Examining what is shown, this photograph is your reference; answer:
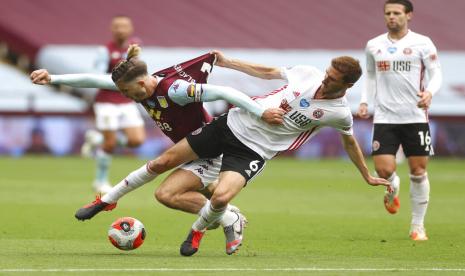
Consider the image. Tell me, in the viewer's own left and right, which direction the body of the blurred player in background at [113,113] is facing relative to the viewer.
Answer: facing the viewer and to the right of the viewer

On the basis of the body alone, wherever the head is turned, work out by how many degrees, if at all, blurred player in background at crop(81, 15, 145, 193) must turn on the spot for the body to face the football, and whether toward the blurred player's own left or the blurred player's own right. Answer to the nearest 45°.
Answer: approximately 45° to the blurred player's own right

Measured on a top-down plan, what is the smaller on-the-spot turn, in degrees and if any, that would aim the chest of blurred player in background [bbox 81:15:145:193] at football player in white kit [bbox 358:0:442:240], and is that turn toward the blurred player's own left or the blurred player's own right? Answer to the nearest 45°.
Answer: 0° — they already face them

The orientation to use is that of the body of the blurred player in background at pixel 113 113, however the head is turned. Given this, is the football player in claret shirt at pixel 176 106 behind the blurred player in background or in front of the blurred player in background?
in front

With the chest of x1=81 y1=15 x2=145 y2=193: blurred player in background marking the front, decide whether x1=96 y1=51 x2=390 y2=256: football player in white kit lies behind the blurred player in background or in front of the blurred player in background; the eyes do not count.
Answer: in front
